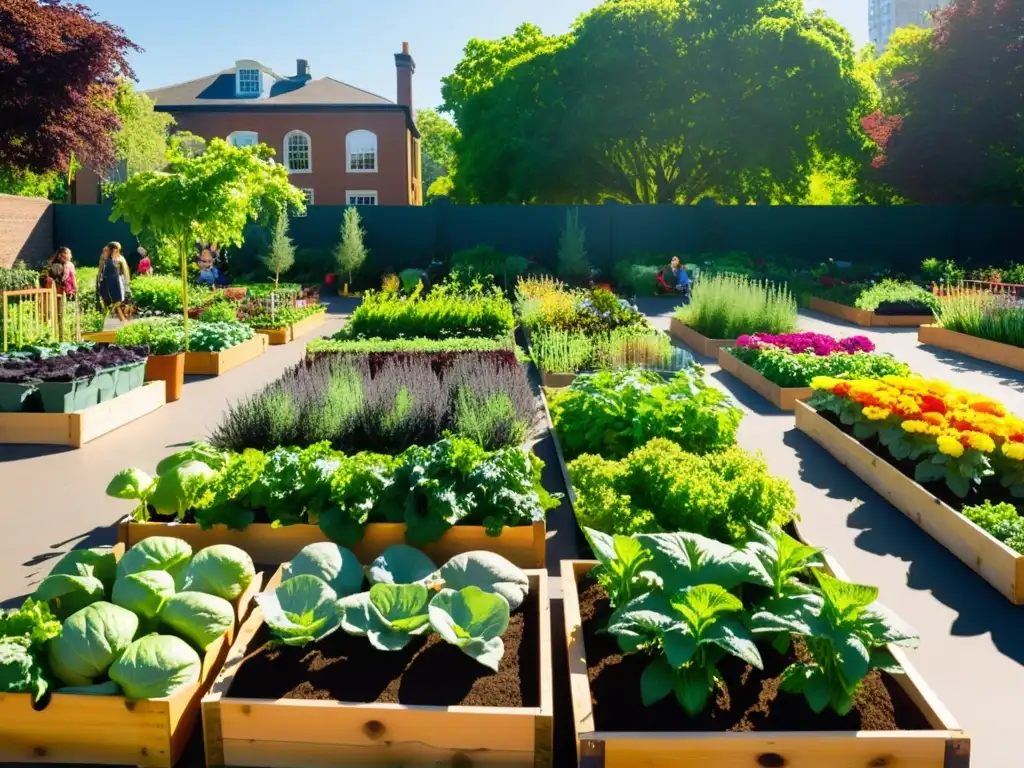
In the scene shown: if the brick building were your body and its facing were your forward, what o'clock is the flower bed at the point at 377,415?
The flower bed is roughly at 12 o'clock from the brick building.

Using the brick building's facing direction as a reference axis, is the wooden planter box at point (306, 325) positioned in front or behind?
in front

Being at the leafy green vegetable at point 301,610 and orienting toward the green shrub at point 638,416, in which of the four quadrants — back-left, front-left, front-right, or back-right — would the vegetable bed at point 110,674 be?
back-left

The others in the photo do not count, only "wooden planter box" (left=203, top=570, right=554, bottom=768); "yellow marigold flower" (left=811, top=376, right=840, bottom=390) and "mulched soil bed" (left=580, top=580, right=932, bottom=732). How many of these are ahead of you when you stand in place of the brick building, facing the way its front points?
3

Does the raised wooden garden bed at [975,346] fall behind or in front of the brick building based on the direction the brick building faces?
in front

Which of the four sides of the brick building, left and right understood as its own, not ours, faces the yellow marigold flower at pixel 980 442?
front

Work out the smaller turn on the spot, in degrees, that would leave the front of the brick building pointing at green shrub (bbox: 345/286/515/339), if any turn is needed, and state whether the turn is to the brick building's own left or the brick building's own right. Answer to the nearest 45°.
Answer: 0° — it already faces it

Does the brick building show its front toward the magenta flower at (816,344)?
yes

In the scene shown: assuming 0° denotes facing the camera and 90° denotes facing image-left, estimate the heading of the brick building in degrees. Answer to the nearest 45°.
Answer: approximately 0°

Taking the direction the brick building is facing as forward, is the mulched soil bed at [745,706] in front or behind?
in front

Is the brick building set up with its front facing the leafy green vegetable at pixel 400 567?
yes

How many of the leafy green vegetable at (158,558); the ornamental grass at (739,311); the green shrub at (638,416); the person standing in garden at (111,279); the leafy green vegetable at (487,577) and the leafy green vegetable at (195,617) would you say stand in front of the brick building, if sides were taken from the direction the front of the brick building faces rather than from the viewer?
6

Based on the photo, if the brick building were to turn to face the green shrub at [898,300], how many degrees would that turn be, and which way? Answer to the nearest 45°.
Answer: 0° — it already faces it

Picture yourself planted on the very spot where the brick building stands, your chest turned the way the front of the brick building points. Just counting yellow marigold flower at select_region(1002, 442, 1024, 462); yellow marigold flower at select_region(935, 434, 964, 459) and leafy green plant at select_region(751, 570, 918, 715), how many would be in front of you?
3
